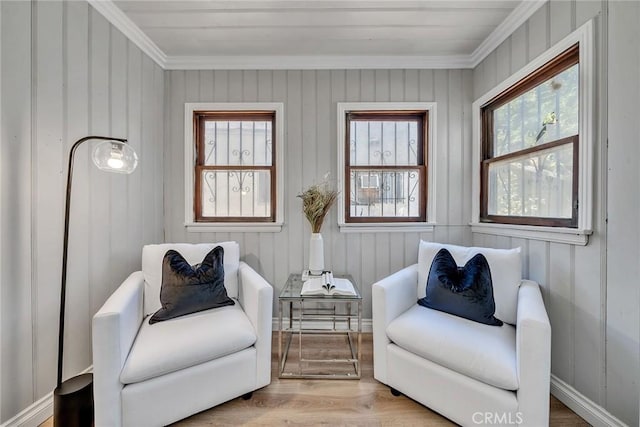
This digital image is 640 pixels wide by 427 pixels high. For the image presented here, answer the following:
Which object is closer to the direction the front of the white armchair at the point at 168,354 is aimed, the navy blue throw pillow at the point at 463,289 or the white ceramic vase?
the navy blue throw pillow

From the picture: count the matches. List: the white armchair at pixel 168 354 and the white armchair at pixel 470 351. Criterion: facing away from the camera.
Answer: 0

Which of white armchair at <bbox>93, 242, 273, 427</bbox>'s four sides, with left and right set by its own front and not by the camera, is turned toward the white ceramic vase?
left

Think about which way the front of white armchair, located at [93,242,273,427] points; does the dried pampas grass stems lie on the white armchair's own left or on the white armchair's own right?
on the white armchair's own left

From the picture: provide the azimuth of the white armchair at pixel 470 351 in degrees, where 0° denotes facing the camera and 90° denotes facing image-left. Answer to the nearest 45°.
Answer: approximately 45°

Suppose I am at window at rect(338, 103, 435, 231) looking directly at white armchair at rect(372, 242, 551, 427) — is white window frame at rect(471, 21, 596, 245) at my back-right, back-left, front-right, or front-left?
front-left

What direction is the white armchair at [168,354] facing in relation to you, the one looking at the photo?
facing the viewer and to the right of the viewer

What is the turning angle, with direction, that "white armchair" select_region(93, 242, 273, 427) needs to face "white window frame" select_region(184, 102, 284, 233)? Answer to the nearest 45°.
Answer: approximately 135° to its left

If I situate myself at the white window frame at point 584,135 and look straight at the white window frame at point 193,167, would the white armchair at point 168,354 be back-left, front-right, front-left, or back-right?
front-left
